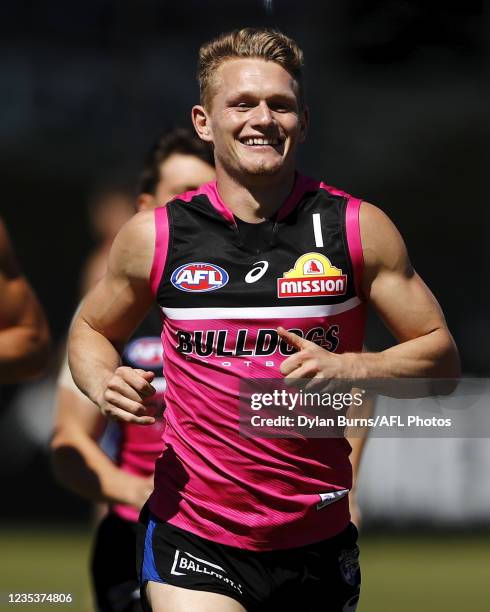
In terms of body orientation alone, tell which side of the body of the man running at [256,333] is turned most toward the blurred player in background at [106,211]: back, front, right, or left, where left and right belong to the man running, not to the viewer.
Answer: back

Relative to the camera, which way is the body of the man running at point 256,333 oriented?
toward the camera

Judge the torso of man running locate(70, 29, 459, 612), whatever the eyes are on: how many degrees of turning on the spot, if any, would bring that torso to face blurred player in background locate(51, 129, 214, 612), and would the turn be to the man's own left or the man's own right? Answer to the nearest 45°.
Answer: approximately 135° to the man's own right
